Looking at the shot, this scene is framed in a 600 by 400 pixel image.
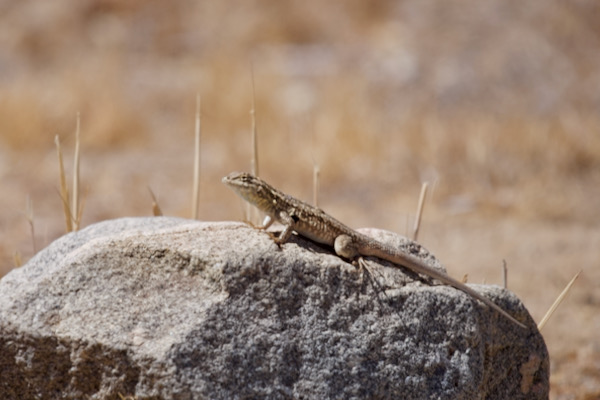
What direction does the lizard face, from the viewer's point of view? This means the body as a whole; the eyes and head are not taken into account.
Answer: to the viewer's left
